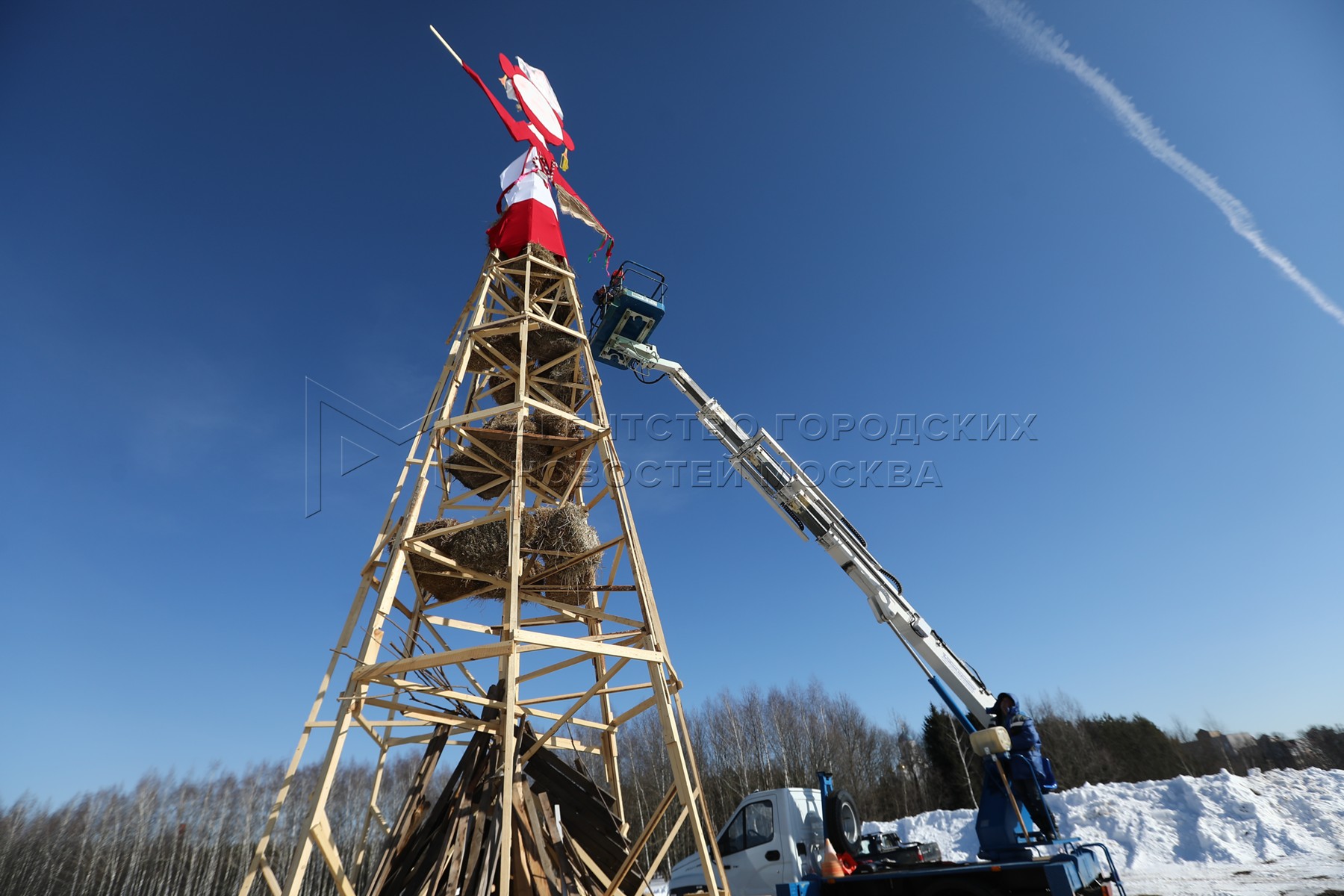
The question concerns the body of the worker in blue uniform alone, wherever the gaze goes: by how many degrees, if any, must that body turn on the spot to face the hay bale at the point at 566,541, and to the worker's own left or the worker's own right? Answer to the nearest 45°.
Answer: approximately 45° to the worker's own left

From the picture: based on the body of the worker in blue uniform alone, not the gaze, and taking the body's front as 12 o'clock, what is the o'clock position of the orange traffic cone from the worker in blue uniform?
The orange traffic cone is roughly at 12 o'clock from the worker in blue uniform.

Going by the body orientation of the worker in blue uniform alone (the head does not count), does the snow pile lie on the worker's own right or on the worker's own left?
on the worker's own right

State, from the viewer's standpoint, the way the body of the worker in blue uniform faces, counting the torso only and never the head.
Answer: to the viewer's left

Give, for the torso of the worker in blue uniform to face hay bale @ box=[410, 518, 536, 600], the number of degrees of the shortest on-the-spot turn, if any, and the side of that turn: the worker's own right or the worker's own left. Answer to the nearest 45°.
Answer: approximately 45° to the worker's own left

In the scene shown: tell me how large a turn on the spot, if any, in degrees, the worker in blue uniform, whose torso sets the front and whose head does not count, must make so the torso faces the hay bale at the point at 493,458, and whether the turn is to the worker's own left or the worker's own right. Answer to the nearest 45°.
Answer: approximately 45° to the worker's own left
